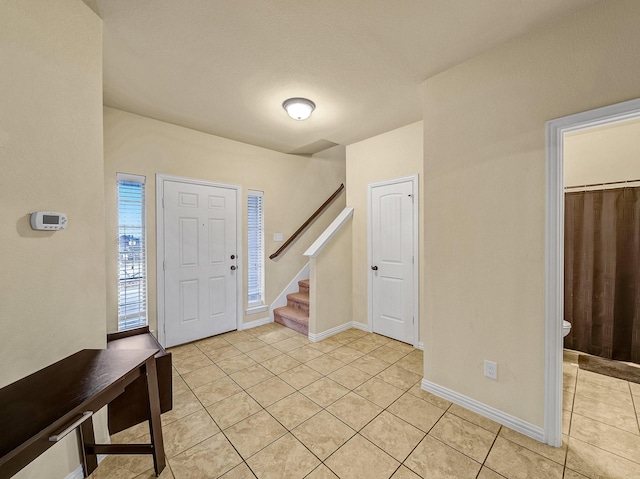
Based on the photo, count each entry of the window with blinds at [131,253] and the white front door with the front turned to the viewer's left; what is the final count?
0

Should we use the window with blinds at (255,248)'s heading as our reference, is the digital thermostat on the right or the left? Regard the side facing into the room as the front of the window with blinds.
on its right

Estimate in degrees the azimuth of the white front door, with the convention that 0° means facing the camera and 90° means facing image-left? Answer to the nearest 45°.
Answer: approximately 315°

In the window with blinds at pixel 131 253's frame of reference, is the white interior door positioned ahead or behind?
ahead

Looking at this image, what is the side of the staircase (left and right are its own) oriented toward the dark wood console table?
front

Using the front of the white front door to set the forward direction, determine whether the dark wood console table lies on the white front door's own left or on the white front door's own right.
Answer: on the white front door's own right

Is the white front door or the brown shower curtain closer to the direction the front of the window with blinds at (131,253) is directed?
the brown shower curtain

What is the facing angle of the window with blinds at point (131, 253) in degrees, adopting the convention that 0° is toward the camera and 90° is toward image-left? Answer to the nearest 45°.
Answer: approximately 315°

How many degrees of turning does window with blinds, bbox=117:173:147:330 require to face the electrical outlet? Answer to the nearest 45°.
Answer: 0° — it already faces it

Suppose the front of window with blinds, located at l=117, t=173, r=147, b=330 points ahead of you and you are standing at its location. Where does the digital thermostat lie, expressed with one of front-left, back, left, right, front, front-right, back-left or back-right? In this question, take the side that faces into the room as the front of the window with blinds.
front-right
